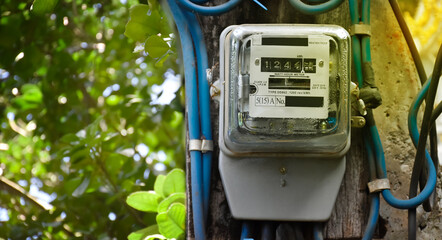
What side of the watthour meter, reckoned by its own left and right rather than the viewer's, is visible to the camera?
front
